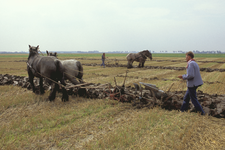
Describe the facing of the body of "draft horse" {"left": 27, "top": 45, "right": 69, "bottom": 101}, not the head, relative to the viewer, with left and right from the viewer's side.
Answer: facing away from the viewer and to the left of the viewer

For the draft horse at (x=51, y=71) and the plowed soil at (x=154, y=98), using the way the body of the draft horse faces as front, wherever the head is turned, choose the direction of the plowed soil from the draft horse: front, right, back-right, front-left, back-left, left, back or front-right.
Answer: back
